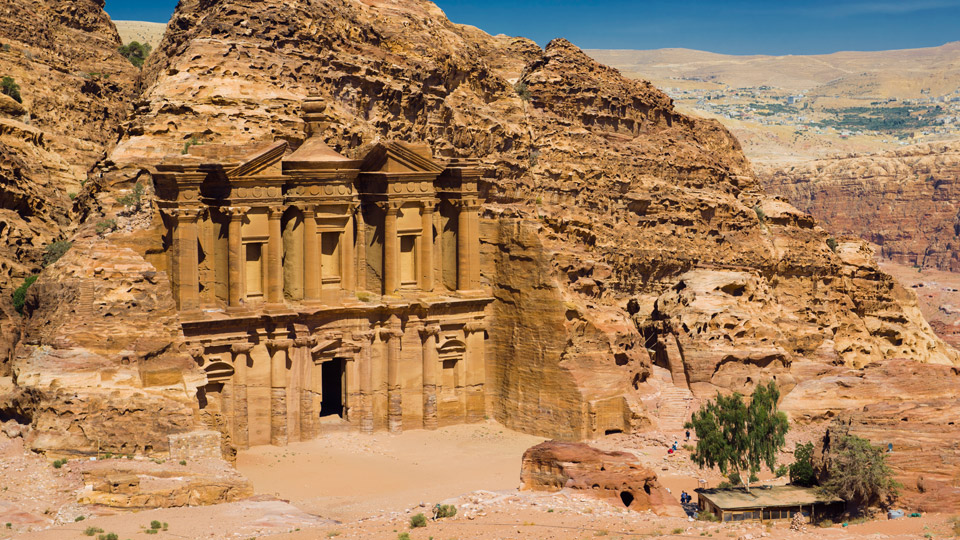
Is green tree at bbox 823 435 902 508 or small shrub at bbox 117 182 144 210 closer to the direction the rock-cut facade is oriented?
the green tree

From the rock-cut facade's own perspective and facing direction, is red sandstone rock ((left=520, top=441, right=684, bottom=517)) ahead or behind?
ahead

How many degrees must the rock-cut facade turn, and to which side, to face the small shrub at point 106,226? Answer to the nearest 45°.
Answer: approximately 135° to its right

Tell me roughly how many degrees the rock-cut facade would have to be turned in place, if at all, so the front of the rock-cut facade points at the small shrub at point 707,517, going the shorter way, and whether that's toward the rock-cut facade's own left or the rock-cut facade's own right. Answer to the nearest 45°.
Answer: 0° — it already faces it

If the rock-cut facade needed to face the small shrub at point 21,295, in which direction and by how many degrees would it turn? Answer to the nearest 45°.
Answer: approximately 135° to its right

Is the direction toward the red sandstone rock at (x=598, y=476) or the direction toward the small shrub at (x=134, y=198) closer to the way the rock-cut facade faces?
the red sandstone rock

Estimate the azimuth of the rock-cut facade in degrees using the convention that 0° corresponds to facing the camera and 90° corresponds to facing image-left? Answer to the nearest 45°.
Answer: approximately 315°
